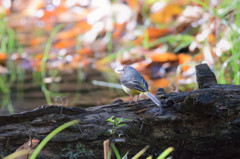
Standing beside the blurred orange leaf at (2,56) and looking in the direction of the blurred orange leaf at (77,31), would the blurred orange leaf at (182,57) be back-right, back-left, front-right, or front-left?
front-right

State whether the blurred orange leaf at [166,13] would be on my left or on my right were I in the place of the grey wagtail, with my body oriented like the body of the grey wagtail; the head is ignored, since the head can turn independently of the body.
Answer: on my right

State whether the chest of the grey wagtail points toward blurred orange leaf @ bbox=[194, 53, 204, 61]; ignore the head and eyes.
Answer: no

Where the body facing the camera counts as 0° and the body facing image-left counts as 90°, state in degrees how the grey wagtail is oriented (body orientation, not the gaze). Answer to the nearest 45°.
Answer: approximately 135°

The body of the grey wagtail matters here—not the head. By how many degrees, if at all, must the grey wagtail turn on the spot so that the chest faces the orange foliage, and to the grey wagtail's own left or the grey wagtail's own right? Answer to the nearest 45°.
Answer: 0° — it already faces it

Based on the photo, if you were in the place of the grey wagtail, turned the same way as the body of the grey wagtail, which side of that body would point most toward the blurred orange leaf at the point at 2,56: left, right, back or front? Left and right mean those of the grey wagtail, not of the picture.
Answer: front

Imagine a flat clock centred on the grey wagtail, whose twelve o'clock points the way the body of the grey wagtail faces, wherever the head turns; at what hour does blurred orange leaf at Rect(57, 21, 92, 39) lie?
The blurred orange leaf is roughly at 1 o'clock from the grey wagtail.

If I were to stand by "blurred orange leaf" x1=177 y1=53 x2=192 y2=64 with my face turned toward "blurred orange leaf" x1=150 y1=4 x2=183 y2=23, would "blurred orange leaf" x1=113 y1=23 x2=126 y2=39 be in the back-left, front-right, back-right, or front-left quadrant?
front-left

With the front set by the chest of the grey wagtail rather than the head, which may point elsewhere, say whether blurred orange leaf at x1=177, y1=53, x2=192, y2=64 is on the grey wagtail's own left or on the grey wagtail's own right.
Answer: on the grey wagtail's own right

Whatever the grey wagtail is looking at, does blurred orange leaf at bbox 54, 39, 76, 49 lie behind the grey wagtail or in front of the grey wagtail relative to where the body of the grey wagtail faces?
in front

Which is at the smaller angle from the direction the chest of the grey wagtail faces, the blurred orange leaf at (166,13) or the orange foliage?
the orange foliage

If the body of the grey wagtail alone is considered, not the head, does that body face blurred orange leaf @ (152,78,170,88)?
no

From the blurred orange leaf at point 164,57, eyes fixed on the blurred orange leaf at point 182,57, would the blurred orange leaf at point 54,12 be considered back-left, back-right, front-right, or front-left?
back-left

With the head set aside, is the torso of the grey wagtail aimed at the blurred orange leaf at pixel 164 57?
no

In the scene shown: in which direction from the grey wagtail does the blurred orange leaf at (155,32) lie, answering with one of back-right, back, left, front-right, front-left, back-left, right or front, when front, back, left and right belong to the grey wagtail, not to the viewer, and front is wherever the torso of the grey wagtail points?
front-right
